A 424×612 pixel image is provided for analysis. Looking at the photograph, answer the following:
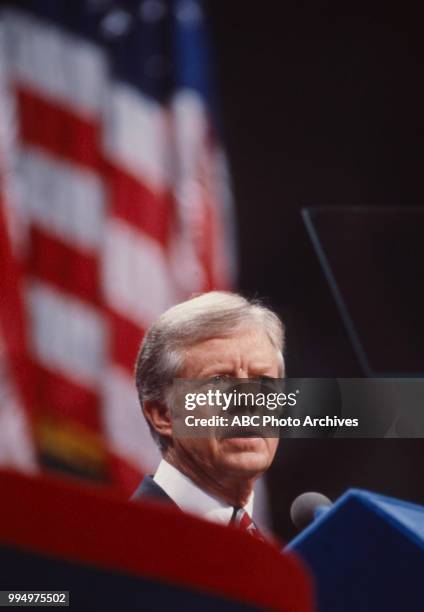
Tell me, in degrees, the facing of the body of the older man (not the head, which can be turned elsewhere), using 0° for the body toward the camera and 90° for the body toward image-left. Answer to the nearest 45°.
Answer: approximately 315°

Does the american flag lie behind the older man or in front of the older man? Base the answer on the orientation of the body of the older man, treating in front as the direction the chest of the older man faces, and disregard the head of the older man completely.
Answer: behind
